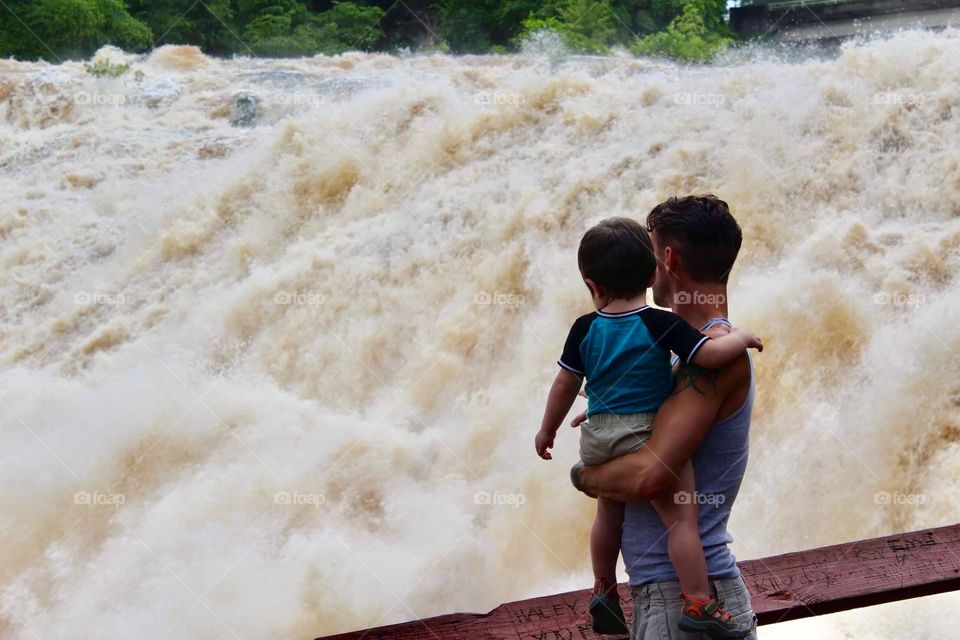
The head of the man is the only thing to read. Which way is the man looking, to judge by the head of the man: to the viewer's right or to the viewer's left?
to the viewer's left

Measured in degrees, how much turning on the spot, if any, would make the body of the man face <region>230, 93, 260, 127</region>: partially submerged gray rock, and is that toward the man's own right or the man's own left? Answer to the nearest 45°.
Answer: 0° — they already face it

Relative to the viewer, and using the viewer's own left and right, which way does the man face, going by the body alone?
facing away from the viewer and to the left of the viewer
